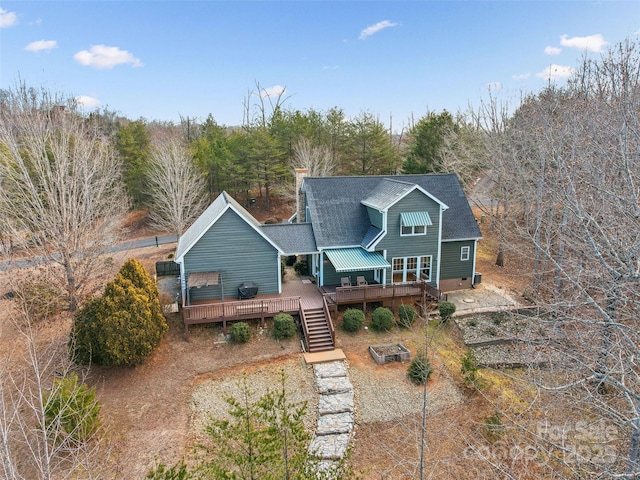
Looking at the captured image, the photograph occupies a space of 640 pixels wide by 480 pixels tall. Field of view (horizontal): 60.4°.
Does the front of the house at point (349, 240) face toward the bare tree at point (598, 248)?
no

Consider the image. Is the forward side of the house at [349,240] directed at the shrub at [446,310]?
no

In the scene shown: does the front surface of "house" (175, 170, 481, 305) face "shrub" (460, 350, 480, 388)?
no
